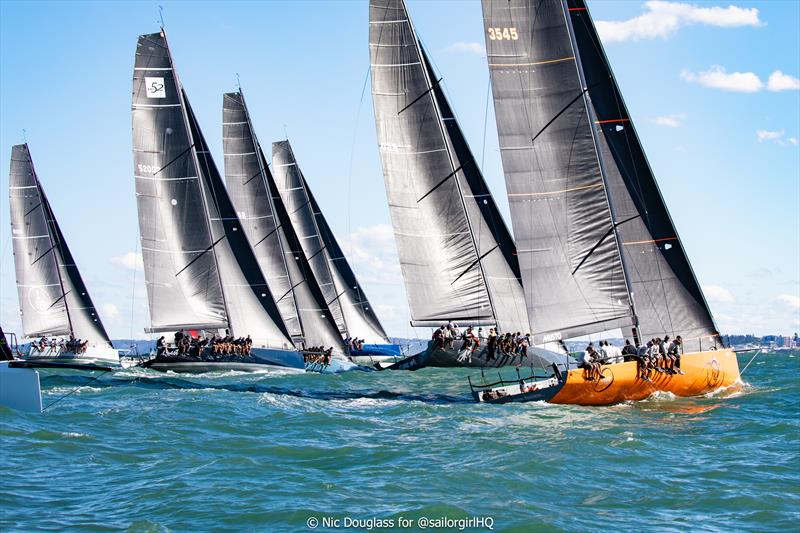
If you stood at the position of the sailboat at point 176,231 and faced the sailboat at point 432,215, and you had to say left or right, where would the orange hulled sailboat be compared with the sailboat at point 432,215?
right

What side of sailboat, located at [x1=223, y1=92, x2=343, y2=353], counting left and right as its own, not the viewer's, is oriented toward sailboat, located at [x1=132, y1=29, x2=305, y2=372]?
back

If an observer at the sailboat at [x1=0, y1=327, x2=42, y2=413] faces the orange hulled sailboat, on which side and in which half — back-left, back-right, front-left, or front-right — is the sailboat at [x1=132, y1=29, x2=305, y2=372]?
front-left

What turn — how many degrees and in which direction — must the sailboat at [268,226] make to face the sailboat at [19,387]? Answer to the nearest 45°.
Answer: approximately 135° to its right

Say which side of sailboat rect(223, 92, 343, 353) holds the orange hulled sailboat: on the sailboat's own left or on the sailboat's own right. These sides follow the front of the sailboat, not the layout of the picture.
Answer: on the sailboat's own right

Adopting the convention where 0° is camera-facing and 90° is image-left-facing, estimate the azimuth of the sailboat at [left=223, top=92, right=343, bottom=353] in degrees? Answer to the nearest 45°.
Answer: approximately 225°

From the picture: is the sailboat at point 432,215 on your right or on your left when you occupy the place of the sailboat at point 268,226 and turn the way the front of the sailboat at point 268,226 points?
on your right

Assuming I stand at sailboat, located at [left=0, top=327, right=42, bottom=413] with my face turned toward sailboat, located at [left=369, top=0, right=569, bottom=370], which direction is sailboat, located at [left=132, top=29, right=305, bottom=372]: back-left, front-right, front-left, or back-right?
front-left

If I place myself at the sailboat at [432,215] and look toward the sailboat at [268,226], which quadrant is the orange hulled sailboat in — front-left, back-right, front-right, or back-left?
back-left

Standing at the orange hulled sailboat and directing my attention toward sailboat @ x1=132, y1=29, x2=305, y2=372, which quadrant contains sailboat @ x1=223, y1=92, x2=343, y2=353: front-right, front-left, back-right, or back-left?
front-right
